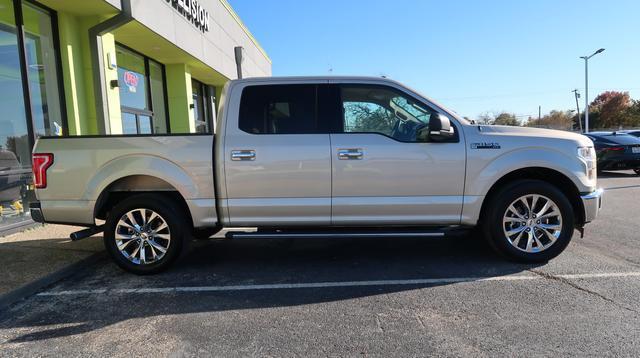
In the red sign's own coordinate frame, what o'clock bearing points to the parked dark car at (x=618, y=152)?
The parked dark car is roughly at 11 o'clock from the red sign.

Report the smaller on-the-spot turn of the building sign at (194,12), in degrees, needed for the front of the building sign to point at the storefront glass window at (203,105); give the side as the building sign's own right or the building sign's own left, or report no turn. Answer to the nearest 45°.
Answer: approximately 135° to the building sign's own left

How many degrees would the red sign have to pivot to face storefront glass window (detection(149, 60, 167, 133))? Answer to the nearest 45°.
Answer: approximately 90° to its left

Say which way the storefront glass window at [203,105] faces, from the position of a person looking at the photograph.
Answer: facing the viewer and to the right of the viewer

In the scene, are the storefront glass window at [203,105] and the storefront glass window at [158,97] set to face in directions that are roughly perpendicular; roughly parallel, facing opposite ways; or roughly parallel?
roughly parallel

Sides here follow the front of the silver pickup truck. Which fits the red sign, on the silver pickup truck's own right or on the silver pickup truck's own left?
on the silver pickup truck's own left

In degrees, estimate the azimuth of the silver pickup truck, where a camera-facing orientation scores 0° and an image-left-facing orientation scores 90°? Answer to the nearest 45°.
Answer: approximately 270°

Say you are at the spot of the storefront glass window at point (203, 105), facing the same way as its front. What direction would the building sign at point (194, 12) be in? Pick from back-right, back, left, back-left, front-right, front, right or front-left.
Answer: front-right

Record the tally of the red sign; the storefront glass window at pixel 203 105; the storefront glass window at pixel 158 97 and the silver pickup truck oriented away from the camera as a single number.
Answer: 0

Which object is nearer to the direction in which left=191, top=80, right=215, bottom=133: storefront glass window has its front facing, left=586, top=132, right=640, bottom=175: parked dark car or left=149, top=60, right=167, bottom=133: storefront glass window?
the parked dark car

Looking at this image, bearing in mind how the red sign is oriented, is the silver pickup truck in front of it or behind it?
in front

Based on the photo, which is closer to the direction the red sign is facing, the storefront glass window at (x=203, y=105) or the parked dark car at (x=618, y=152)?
the parked dark car

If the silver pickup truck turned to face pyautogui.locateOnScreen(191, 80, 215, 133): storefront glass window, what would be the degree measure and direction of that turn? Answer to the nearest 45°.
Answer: approximately 90° to its left

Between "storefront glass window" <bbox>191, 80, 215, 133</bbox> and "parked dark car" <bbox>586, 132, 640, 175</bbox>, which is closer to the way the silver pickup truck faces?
the parked dark car
